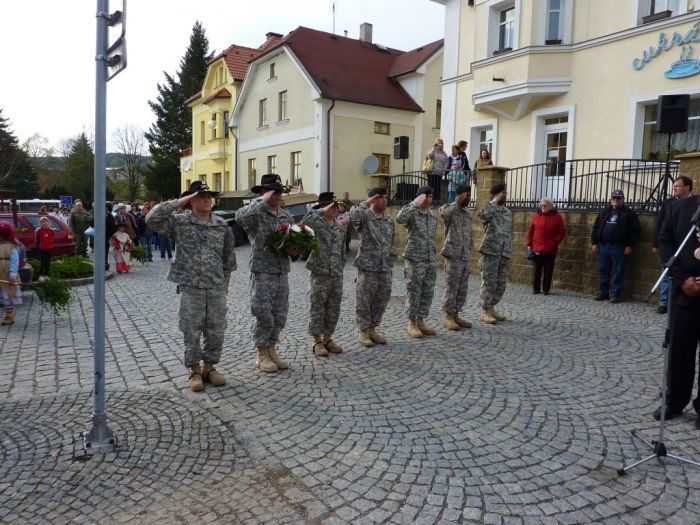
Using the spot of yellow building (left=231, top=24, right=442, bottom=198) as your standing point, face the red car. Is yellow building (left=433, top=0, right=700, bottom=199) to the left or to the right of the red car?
left

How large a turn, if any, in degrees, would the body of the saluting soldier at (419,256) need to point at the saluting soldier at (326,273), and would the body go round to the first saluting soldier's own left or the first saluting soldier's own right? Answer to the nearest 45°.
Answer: approximately 90° to the first saluting soldier's own right

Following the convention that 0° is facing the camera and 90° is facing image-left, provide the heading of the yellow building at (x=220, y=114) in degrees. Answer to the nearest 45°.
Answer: approximately 45°

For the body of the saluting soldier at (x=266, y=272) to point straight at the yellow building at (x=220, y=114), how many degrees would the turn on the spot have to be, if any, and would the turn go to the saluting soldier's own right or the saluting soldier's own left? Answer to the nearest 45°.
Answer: approximately 135° to the saluting soldier's own left

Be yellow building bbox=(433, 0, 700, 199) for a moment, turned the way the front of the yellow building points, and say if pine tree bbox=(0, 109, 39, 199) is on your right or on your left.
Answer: on your right

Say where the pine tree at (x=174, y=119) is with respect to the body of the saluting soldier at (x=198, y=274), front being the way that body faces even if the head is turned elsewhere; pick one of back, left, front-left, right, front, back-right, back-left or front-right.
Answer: back-left

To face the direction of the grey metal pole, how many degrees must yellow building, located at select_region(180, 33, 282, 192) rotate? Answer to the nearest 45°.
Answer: approximately 45° to its left

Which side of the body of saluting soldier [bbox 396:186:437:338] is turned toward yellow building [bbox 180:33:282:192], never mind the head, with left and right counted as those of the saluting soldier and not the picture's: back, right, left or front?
back

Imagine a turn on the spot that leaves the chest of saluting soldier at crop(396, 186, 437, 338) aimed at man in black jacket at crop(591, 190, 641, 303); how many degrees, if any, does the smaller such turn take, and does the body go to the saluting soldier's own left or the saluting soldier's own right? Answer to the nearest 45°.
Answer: approximately 90° to the saluting soldier's own left

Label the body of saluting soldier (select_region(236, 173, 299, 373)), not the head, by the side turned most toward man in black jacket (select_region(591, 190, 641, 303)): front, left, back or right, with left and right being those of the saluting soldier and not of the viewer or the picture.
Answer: left

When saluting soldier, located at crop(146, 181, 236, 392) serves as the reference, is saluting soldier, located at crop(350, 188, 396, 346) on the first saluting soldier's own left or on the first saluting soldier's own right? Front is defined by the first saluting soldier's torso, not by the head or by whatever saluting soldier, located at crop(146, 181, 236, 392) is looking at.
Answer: on the first saluting soldier's own left

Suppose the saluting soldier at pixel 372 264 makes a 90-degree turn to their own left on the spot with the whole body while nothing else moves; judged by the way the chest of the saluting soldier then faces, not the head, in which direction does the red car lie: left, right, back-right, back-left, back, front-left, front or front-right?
left

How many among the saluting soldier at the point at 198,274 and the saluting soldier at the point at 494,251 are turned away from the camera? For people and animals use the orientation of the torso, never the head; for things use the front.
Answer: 0
